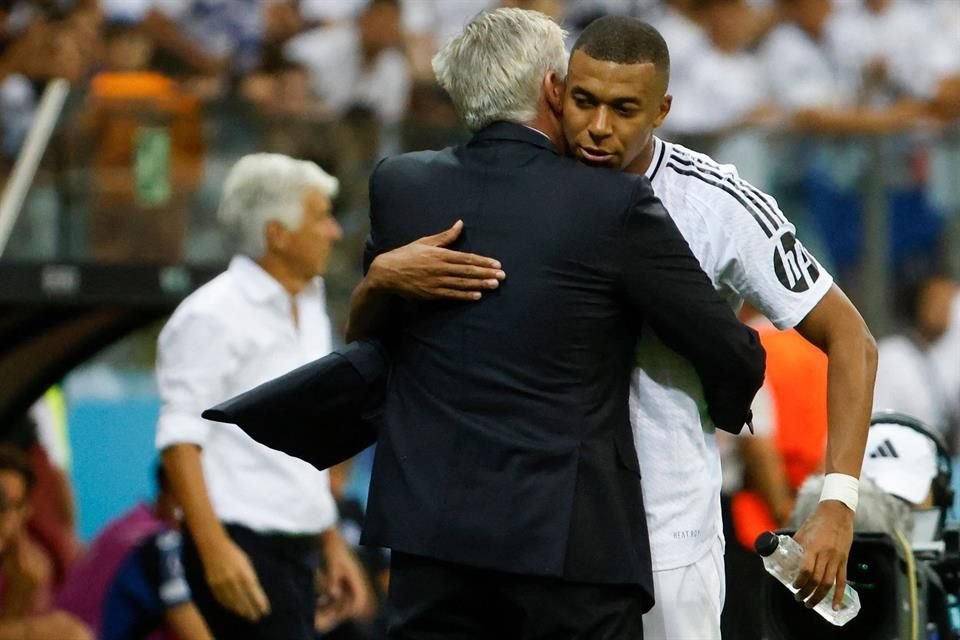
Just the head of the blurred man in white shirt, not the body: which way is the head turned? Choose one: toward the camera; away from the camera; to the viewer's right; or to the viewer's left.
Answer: to the viewer's right

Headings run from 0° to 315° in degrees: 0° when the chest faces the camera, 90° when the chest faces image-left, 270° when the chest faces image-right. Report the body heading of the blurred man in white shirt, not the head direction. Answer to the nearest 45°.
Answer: approximately 315°
